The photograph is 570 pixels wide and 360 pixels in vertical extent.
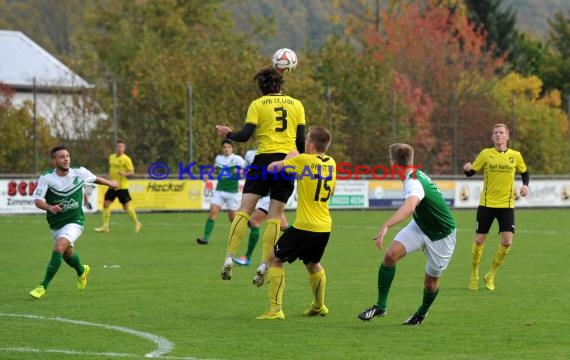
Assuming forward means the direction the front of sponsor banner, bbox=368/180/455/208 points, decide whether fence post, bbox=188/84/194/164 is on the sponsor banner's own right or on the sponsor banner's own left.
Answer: on the sponsor banner's own right

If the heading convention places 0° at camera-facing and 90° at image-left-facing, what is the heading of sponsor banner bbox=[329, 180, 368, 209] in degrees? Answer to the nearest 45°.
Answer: approximately 0°

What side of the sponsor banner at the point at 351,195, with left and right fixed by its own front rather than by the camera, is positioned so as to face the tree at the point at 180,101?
back

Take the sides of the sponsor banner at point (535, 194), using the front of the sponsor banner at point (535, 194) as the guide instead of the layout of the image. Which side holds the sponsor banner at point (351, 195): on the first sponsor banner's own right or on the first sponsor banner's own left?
on the first sponsor banner's own right

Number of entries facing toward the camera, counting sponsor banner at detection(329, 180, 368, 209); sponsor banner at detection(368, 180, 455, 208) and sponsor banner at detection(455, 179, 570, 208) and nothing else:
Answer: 3
